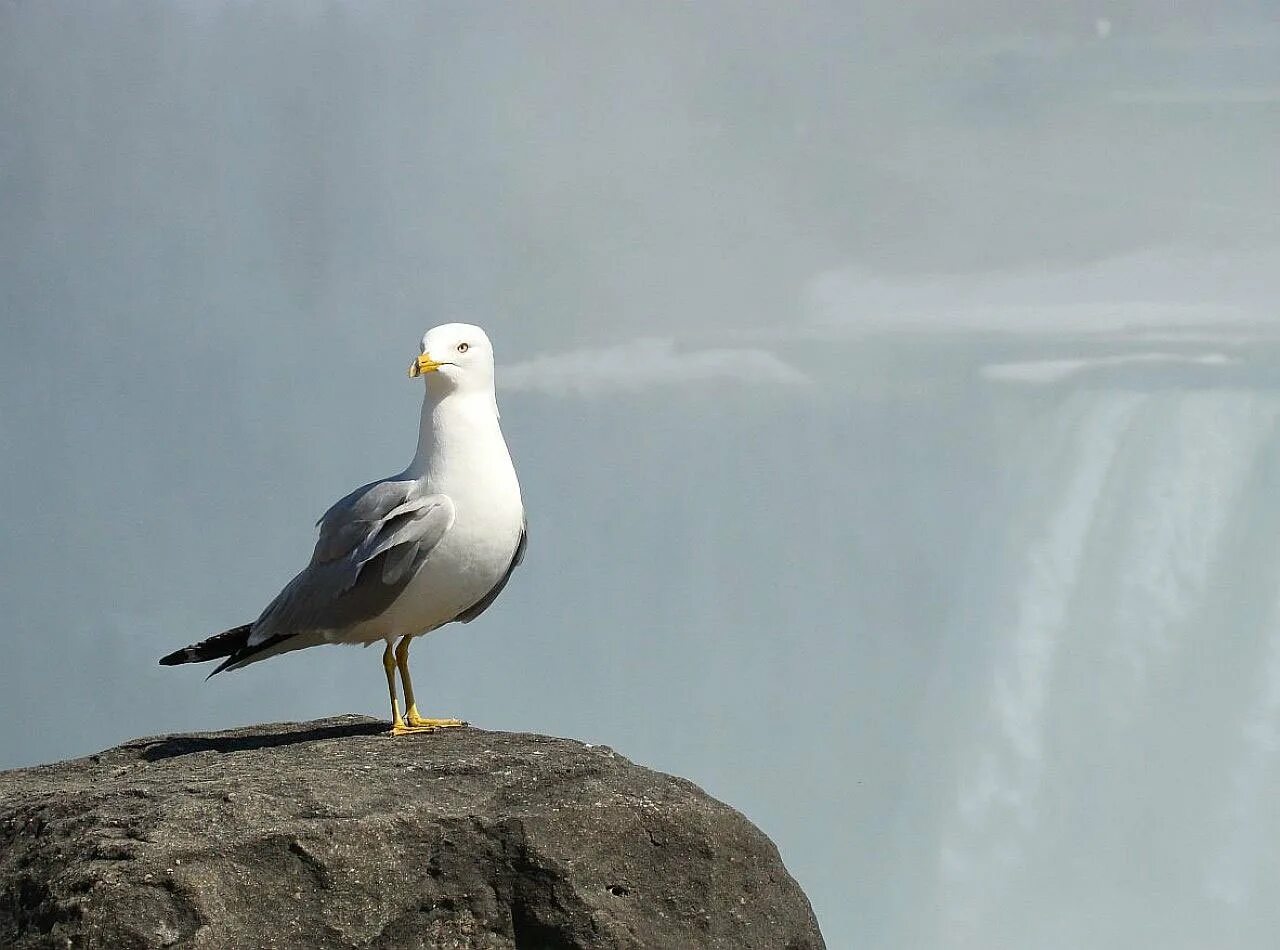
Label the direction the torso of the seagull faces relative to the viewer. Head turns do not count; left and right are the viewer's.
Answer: facing the viewer and to the right of the viewer
